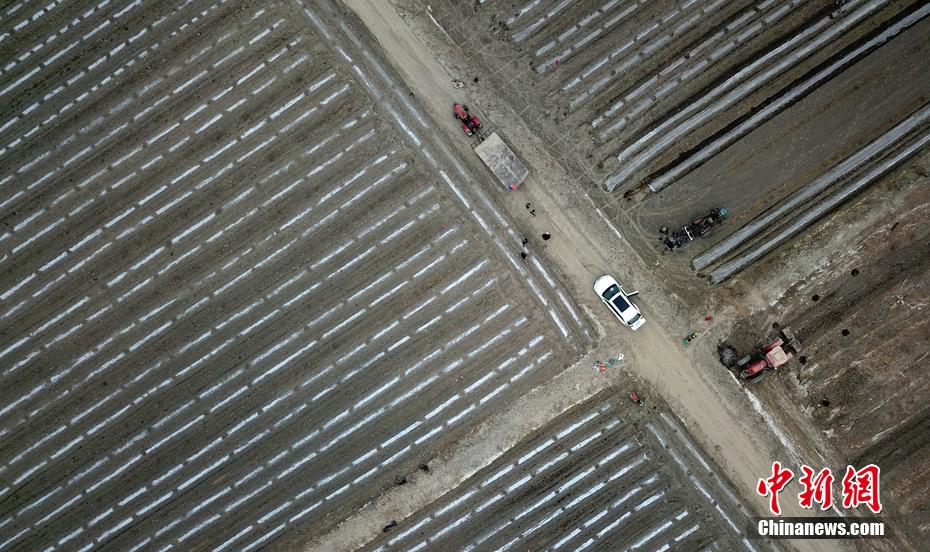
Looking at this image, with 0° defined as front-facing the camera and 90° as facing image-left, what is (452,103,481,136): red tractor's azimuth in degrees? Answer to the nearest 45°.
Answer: approximately 135°

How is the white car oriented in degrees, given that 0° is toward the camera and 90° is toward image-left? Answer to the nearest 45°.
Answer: approximately 135°
